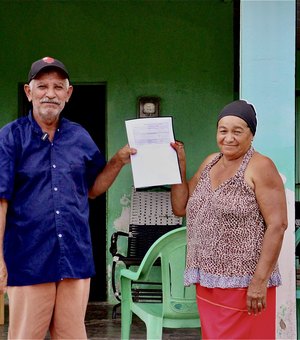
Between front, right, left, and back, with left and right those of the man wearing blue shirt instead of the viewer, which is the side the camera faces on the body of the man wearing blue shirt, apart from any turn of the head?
front

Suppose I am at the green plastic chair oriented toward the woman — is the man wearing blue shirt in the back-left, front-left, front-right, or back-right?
front-right

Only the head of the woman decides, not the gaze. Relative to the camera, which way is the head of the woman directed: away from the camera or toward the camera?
toward the camera

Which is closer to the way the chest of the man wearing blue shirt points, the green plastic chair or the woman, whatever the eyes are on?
the woman

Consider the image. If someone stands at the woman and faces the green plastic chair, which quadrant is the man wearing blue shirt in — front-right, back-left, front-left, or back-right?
front-left

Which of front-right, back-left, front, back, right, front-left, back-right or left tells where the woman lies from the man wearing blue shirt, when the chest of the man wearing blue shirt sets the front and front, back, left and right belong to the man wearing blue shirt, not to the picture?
left

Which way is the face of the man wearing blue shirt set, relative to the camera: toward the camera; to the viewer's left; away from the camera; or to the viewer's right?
toward the camera
